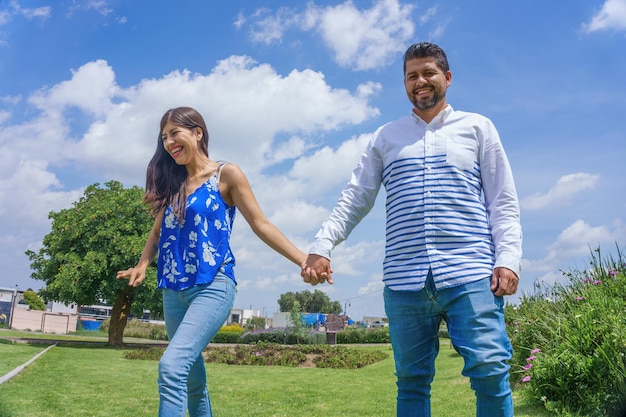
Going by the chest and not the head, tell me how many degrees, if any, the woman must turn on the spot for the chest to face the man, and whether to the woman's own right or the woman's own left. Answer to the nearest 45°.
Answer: approximately 90° to the woman's own left

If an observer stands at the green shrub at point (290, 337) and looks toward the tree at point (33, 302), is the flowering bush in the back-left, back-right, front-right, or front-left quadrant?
back-left

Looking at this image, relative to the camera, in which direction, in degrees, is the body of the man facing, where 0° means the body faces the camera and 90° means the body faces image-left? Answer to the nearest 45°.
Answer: approximately 0°

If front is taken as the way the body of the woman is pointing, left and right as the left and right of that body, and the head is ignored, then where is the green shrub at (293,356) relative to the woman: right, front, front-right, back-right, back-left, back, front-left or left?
back-right

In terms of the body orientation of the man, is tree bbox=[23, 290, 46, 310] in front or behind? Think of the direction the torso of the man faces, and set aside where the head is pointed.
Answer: behind

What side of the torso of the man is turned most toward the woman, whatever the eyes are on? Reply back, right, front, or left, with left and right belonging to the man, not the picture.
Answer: right

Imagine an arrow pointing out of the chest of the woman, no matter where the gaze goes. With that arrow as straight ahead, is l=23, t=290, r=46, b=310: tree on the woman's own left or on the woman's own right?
on the woman's own right

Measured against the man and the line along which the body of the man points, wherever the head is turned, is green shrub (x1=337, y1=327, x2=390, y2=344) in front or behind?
behind
